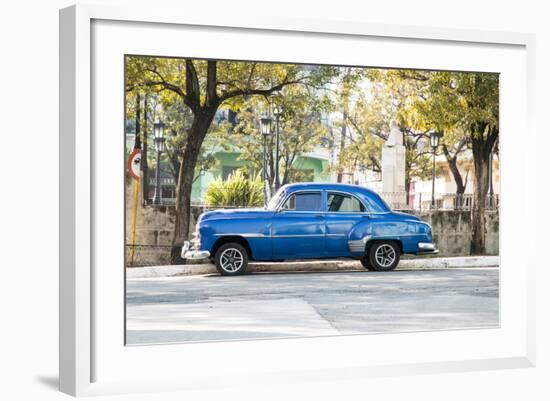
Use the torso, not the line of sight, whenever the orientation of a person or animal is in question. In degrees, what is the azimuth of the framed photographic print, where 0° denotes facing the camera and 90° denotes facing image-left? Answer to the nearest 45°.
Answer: approximately 315°
